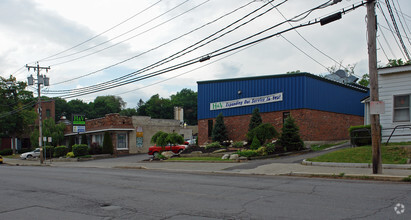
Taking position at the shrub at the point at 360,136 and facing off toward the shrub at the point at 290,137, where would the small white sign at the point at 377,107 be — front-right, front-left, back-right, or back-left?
back-left

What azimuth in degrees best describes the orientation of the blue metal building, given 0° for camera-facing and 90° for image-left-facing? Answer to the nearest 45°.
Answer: approximately 45°

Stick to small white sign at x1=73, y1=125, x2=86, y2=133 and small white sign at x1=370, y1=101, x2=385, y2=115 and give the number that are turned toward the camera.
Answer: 2

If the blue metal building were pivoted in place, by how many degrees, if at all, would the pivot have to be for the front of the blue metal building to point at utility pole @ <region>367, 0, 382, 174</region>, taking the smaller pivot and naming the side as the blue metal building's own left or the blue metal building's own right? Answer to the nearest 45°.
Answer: approximately 45° to the blue metal building's own left

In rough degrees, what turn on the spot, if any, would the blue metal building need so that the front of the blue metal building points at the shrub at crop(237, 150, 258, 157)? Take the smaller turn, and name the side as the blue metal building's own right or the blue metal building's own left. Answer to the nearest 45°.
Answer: approximately 45° to the blue metal building's own left

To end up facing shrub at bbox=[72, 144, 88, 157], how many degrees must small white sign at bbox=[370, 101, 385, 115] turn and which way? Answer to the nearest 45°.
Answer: approximately 135° to its right
